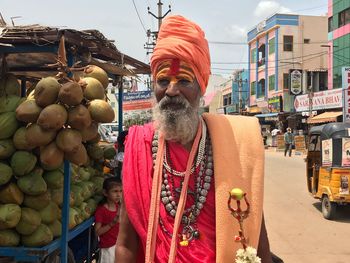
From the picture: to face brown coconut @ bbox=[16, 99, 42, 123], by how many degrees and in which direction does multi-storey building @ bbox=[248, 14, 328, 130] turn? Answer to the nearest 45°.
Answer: approximately 45° to its left

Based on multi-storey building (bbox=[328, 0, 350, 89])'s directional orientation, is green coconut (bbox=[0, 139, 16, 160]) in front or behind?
in front

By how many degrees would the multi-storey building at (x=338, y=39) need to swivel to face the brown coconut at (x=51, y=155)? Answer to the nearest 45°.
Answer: approximately 45° to its left

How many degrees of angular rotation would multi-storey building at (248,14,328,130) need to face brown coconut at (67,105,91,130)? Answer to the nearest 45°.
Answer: approximately 45° to its left

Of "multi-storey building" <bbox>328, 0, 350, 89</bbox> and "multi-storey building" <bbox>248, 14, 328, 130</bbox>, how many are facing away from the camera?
0

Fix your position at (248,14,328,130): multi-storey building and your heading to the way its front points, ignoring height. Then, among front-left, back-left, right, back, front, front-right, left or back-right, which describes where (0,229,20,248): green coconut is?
front-left

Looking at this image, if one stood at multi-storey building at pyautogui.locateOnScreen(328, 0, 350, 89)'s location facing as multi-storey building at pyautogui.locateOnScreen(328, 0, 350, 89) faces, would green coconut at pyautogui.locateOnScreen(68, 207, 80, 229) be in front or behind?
in front

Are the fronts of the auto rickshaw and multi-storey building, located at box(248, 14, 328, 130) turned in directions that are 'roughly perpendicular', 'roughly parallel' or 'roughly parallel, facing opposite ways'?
roughly perpendicular

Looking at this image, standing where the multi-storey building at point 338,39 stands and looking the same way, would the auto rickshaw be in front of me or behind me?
in front

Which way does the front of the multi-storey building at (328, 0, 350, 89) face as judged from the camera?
facing the viewer and to the left of the viewer

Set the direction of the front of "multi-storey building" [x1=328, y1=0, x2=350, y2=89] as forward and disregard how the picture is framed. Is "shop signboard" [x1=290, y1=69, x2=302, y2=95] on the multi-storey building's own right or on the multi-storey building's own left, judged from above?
on the multi-storey building's own right
